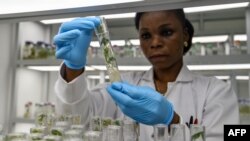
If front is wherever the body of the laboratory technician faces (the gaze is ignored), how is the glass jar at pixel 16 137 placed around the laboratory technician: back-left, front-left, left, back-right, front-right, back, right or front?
front

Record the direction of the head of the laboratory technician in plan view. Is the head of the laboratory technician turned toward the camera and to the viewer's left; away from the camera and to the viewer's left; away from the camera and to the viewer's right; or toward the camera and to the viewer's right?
toward the camera and to the viewer's left

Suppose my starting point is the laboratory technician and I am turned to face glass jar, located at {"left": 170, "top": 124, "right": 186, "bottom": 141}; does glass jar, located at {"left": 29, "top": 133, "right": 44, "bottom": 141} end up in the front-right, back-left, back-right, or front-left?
front-right

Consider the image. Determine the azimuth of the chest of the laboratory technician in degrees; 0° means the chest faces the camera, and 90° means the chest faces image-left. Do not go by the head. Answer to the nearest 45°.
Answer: approximately 45°

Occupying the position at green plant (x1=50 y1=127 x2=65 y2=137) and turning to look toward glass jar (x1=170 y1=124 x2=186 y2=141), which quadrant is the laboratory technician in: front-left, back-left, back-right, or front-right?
front-left
